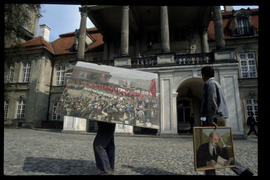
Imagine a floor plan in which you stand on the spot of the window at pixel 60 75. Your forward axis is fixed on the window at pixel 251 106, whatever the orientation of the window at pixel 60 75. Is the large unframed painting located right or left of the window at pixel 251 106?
right

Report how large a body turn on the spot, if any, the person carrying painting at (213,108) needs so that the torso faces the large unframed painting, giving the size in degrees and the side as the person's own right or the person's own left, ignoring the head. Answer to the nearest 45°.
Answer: approximately 45° to the person's own left

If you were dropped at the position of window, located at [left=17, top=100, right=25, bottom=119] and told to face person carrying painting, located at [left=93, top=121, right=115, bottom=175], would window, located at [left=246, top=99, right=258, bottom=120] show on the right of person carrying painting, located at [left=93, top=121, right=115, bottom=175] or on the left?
left
